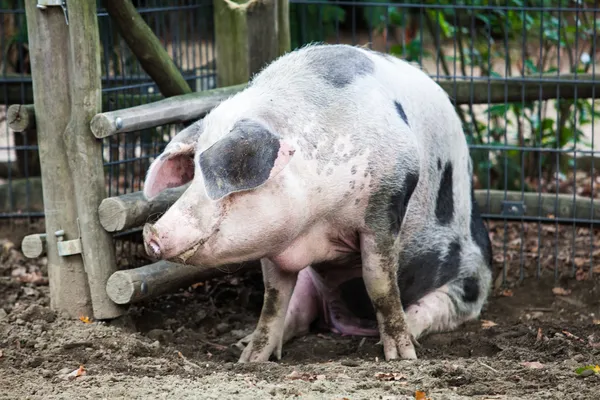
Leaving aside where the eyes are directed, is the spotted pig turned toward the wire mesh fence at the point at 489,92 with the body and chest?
no

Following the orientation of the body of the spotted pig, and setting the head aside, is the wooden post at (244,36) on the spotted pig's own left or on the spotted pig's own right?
on the spotted pig's own right

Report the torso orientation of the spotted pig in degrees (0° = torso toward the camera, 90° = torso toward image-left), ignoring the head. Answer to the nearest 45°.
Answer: approximately 45°

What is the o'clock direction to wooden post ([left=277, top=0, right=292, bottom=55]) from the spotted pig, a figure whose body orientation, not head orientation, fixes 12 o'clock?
The wooden post is roughly at 4 o'clock from the spotted pig.

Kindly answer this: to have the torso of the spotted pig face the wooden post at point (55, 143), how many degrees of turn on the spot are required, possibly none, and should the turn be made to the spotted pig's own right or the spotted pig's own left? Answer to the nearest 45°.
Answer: approximately 45° to the spotted pig's own right

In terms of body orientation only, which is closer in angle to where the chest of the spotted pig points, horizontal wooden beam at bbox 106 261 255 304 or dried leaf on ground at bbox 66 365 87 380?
the dried leaf on ground

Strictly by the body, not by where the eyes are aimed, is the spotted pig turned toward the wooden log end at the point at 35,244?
no

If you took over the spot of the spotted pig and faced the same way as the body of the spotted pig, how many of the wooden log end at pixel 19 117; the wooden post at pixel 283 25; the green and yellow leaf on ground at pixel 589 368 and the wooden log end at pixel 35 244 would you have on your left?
1

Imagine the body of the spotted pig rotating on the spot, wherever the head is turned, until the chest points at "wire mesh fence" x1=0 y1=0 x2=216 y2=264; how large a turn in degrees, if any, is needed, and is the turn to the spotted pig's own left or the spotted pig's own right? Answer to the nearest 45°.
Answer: approximately 90° to the spotted pig's own right

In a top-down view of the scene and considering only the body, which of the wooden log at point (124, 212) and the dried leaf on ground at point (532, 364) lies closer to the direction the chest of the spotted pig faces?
the wooden log

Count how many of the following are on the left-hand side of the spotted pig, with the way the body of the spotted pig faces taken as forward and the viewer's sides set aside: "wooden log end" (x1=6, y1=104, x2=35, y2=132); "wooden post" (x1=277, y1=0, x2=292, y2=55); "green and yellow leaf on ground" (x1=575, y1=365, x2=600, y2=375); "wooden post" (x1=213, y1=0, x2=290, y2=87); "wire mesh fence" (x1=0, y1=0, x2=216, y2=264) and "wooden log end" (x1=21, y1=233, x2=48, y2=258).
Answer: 1

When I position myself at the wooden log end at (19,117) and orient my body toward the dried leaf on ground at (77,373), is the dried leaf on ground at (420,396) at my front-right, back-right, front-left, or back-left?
front-left

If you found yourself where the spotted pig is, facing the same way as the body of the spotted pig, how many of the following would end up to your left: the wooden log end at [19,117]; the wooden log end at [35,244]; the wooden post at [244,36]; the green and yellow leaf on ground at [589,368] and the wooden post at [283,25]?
1

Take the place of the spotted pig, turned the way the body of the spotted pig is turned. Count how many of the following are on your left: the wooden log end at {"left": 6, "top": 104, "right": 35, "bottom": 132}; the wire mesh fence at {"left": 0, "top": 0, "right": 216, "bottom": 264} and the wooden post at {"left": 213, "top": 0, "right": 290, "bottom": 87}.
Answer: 0

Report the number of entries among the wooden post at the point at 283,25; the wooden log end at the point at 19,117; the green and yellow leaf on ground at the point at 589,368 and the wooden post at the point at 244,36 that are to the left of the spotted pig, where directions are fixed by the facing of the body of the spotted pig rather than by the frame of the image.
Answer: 1

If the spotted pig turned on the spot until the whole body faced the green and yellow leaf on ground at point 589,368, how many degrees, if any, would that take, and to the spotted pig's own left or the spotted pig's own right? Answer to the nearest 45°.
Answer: approximately 90° to the spotted pig's own left

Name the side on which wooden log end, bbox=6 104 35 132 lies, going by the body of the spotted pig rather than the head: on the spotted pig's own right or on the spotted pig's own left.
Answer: on the spotted pig's own right

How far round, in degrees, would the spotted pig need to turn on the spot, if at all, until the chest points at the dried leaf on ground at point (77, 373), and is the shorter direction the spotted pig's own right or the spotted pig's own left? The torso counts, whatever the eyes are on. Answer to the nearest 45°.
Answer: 0° — it already faces it
